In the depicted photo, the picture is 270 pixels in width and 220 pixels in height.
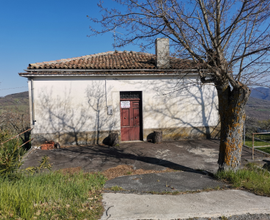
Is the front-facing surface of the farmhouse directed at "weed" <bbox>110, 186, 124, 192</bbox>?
yes

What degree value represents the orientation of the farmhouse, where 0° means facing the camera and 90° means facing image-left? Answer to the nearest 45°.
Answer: approximately 0°
